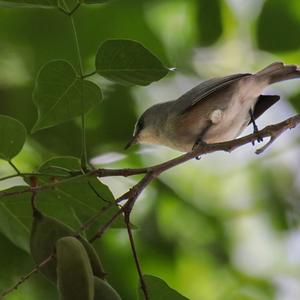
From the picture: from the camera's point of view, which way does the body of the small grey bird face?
to the viewer's left

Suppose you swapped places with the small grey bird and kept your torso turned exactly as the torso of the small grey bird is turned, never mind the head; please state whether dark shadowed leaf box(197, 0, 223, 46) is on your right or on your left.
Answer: on your right

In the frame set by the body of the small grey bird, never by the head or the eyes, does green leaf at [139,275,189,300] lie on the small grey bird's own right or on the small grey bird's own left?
on the small grey bird's own left

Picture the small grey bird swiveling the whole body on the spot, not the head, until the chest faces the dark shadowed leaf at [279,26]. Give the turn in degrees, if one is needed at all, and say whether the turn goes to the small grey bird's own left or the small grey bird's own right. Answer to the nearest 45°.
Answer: approximately 135° to the small grey bird's own right

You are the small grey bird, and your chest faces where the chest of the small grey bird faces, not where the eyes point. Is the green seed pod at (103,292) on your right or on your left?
on your left
